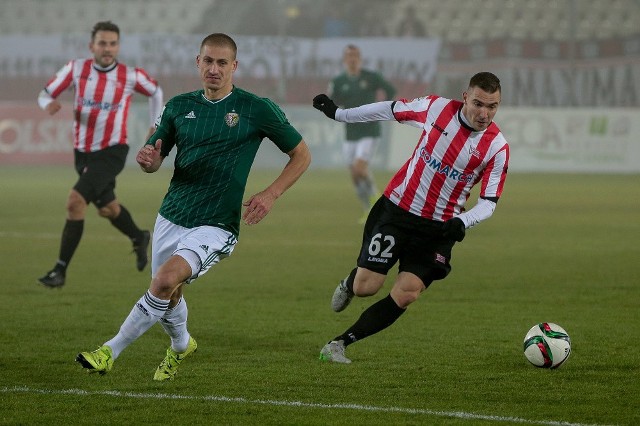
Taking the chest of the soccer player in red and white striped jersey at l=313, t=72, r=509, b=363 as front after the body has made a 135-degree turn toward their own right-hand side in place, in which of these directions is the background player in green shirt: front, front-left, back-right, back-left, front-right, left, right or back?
front-right

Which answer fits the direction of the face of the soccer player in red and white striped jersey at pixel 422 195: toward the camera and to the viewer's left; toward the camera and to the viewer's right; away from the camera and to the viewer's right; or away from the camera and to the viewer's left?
toward the camera and to the viewer's right

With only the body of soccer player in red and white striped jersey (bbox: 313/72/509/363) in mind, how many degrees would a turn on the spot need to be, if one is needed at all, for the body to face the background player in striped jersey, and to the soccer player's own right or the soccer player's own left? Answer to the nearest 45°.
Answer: approximately 135° to the soccer player's own right

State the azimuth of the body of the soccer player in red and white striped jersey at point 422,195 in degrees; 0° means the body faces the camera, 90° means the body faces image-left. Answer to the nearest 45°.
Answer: approximately 0°

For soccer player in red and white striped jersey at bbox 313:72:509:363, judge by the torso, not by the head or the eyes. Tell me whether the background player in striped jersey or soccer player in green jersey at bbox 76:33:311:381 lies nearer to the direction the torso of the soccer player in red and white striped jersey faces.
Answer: the soccer player in green jersey
